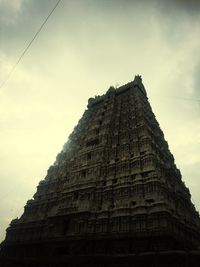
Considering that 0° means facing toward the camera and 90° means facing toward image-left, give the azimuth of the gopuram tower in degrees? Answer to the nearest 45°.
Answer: approximately 45°
